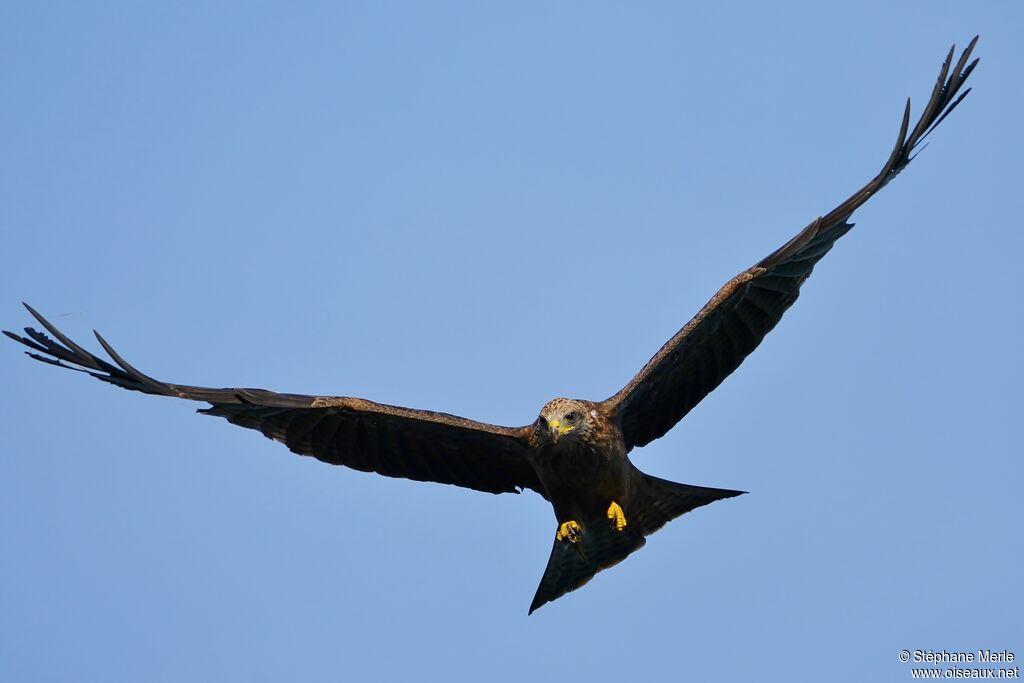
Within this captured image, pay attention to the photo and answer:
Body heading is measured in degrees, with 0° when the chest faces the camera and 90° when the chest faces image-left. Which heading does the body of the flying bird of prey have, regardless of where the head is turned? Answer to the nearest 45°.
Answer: approximately 0°
